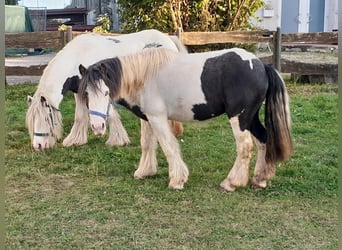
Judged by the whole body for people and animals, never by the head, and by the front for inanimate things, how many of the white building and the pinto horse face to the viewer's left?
1

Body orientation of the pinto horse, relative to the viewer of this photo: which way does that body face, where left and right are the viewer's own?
facing to the left of the viewer

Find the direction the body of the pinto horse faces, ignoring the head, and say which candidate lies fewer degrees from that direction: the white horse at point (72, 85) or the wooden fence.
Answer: the white horse

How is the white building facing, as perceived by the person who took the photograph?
facing the viewer

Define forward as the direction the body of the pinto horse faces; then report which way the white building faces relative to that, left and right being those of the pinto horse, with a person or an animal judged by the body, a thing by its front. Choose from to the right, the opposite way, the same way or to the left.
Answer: to the left

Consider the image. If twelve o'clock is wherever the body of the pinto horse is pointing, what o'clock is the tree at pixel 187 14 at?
The tree is roughly at 3 o'clock from the pinto horse.

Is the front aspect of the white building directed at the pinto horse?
yes

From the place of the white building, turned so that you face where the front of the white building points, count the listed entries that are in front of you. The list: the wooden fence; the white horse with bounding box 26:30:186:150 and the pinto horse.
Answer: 3

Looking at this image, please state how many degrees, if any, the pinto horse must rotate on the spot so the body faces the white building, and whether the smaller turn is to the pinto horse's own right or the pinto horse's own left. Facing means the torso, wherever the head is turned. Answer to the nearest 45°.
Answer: approximately 90° to the pinto horse's own right

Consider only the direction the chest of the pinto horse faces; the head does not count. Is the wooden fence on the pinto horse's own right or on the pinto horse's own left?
on the pinto horse's own right
